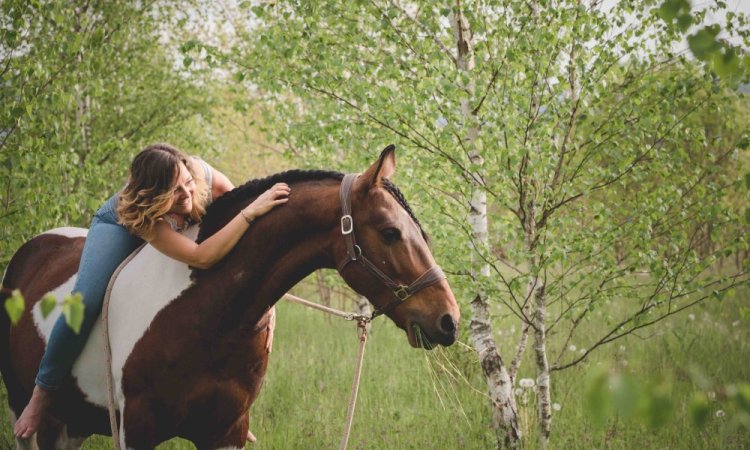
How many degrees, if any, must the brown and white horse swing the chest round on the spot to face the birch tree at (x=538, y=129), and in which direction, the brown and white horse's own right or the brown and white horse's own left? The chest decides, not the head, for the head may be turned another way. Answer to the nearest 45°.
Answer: approximately 45° to the brown and white horse's own left

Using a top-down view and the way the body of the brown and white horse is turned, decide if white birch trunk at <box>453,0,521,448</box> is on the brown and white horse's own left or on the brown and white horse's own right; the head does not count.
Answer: on the brown and white horse's own left

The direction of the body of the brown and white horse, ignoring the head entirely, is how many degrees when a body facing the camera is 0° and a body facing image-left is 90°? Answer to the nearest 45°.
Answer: approximately 315°

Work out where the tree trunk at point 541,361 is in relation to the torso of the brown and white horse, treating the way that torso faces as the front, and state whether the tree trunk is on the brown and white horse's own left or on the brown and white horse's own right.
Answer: on the brown and white horse's own left
